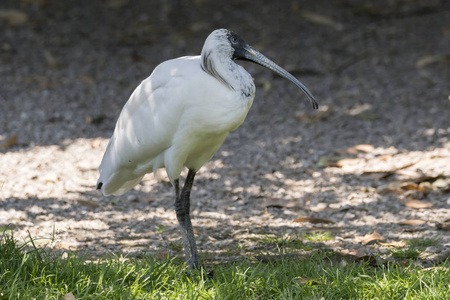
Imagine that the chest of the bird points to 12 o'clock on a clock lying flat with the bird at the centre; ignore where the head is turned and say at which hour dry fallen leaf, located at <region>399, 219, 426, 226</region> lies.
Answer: The dry fallen leaf is roughly at 11 o'clock from the bird.

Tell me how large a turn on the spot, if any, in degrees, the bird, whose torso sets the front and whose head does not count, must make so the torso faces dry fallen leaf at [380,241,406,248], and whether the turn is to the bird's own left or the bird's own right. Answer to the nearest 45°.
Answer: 0° — it already faces it

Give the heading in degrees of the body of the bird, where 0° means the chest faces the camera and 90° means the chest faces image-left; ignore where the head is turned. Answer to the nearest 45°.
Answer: approximately 270°

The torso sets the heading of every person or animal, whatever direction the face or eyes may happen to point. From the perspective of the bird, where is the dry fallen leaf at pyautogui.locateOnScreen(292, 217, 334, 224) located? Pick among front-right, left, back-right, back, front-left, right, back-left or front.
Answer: front-left

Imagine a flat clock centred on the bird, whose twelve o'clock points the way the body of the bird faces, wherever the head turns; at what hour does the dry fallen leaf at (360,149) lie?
The dry fallen leaf is roughly at 10 o'clock from the bird.

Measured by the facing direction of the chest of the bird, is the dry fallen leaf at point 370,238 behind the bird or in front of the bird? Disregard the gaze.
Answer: in front

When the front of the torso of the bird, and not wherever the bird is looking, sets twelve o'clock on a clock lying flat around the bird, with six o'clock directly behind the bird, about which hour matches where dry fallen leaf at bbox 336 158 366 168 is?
The dry fallen leaf is roughly at 10 o'clock from the bird.

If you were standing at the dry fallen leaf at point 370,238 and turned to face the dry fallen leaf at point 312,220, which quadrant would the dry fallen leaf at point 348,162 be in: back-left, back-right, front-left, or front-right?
front-right
